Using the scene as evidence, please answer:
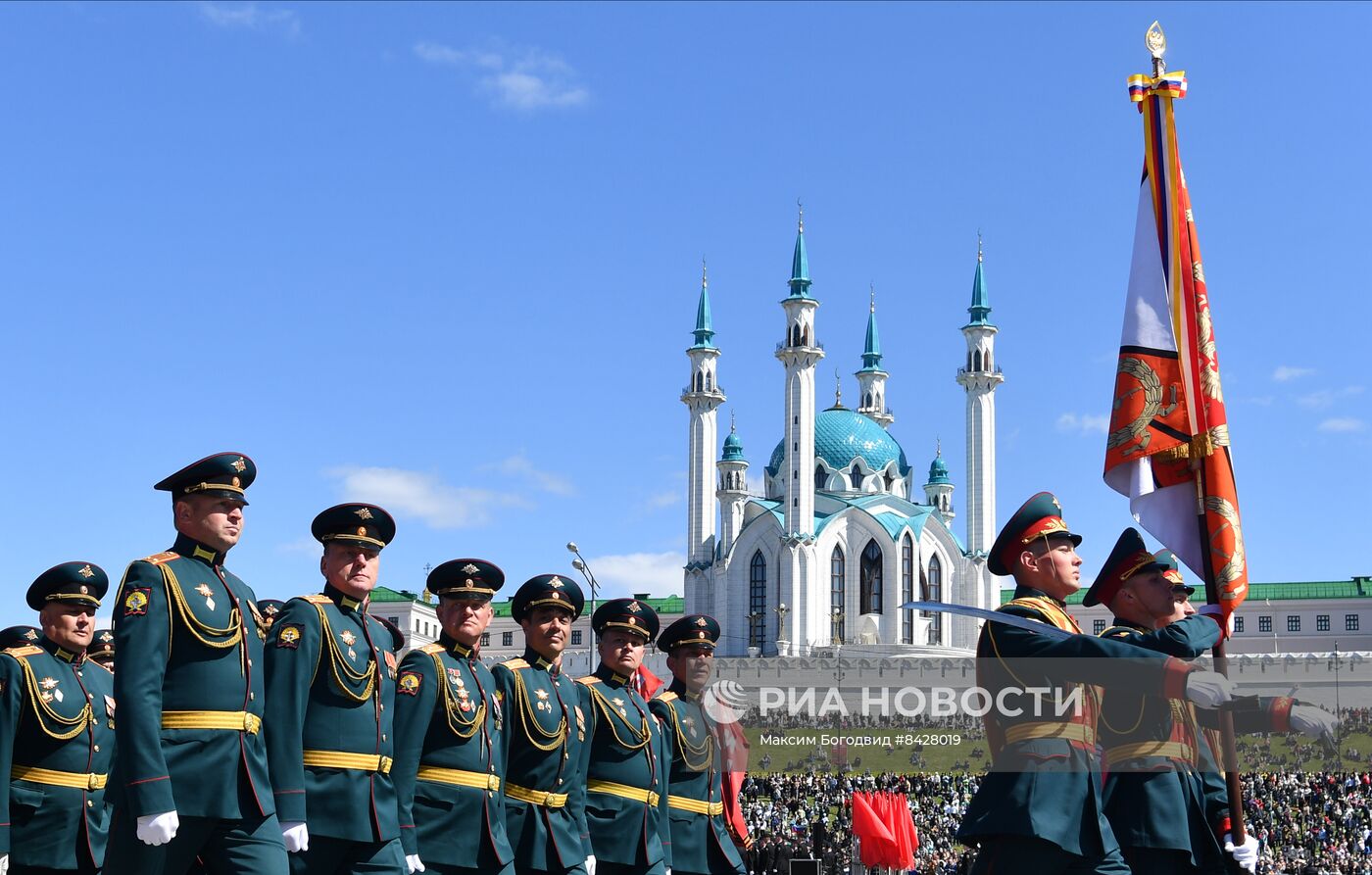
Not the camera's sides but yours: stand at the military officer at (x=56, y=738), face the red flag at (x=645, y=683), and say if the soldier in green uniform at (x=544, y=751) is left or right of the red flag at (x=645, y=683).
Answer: right

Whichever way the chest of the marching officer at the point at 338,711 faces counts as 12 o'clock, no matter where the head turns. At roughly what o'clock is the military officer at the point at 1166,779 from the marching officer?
The military officer is roughly at 11 o'clock from the marching officer.

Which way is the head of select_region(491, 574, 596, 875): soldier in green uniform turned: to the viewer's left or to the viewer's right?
to the viewer's right

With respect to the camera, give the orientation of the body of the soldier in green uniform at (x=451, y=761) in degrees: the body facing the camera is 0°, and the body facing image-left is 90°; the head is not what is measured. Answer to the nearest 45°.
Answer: approximately 315°

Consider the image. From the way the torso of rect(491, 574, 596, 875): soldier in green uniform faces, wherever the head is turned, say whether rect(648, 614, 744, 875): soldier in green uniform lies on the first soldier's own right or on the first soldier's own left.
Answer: on the first soldier's own left

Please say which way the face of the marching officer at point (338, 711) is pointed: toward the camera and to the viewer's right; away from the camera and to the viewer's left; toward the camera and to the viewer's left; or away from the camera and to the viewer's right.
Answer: toward the camera and to the viewer's right

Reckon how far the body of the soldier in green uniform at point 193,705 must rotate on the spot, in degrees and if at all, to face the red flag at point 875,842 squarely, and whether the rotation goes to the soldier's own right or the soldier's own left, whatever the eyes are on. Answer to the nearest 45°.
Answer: approximately 90° to the soldier's own left

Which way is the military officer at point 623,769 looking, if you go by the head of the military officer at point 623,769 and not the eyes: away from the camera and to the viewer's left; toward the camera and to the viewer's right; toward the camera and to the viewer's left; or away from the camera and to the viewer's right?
toward the camera and to the viewer's right

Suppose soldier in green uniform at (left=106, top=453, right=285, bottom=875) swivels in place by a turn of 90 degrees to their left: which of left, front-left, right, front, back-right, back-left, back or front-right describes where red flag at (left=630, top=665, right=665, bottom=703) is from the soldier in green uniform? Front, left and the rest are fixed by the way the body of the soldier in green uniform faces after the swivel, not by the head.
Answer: front

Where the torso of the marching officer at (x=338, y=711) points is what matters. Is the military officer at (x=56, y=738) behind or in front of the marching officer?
behind

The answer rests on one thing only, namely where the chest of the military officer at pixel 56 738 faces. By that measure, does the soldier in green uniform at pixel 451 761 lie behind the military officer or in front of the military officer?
in front

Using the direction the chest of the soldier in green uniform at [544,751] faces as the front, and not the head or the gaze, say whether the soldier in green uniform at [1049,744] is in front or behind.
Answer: in front

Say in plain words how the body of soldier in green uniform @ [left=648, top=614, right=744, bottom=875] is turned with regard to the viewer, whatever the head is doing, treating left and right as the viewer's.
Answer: facing the viewer and to the right of the viewer
